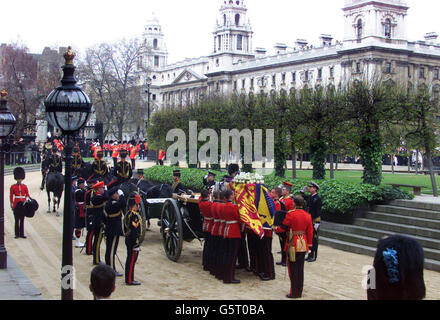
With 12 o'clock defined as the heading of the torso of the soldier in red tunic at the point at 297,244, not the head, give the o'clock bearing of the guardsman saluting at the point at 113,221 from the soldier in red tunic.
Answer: The guardsman saluting is roughly at 11 o'clock from the soldier in red tunic.

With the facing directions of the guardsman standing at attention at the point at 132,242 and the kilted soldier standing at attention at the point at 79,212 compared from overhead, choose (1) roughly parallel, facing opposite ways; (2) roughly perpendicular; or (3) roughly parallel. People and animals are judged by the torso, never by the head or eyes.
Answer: roughly parallel

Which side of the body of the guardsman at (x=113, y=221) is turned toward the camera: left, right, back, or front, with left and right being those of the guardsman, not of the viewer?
right

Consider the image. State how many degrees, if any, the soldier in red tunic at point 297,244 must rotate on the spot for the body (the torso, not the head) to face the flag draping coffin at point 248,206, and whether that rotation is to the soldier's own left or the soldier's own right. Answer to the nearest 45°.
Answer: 0° — they already face it

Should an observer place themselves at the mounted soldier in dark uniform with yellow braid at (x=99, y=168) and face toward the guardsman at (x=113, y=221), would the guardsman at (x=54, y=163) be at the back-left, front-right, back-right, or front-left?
back-right

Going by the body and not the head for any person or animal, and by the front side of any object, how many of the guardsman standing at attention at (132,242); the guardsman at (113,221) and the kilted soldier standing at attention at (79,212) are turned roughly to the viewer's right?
3

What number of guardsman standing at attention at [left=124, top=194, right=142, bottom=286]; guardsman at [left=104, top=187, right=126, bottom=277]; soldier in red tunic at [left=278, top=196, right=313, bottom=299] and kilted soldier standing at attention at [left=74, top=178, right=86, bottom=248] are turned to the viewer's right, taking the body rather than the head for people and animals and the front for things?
3

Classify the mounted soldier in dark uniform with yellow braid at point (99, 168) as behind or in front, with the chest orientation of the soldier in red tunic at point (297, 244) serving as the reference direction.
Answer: in front

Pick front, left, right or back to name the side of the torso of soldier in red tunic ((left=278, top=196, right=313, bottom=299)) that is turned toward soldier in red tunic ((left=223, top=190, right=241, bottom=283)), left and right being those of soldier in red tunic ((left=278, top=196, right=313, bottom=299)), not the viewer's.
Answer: front

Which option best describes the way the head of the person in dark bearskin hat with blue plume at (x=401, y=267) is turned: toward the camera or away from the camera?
away from the camera
